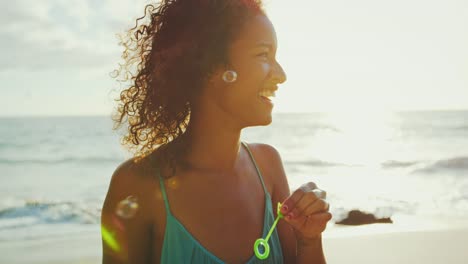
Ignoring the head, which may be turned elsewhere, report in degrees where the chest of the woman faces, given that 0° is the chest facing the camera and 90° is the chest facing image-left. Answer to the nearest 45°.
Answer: approximately 315°

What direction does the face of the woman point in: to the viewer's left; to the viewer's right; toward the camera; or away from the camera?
to the viewer's right
